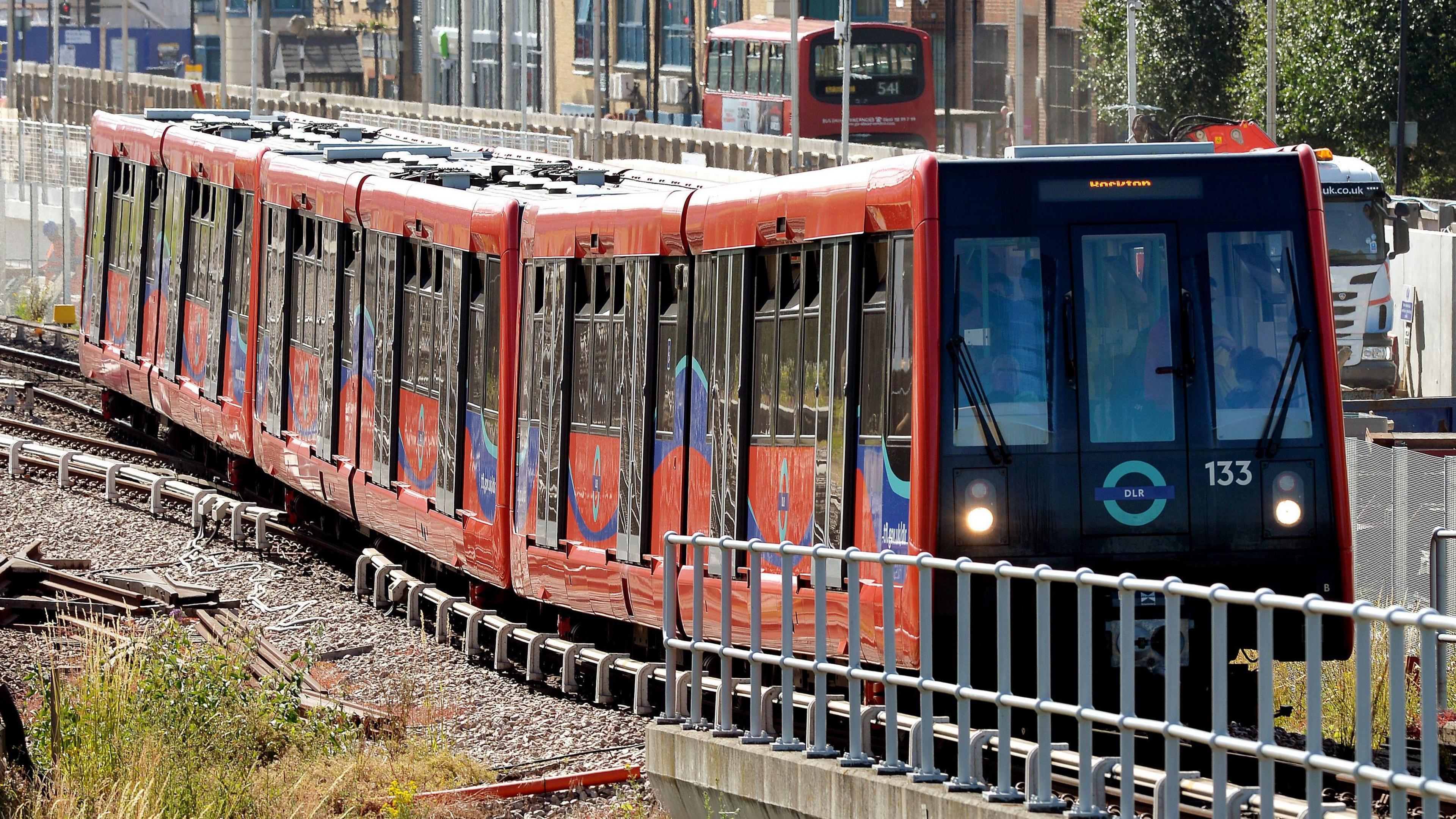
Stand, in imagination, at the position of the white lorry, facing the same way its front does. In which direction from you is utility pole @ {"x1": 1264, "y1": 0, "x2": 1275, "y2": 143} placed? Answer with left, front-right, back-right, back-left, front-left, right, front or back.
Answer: back

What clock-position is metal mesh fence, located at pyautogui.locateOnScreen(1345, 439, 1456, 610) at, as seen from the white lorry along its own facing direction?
The metal mesh fence is roughly at 12 o'clock from the white lorry.

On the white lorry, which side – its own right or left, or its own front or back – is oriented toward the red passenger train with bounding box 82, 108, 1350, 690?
front

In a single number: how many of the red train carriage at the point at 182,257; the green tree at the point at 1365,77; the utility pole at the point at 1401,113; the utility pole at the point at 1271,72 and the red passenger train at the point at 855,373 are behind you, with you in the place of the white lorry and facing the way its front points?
3

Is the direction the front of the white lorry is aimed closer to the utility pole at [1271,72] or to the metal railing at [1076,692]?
the metal railing

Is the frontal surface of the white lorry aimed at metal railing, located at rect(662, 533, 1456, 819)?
yes

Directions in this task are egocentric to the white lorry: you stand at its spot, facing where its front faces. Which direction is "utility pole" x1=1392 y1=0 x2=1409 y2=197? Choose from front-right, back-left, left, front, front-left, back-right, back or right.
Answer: back

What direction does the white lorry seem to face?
toward the camera

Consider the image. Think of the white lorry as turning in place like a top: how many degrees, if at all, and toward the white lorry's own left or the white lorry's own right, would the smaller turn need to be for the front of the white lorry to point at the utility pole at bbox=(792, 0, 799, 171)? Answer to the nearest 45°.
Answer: approximately 135° to the white lorry's own right

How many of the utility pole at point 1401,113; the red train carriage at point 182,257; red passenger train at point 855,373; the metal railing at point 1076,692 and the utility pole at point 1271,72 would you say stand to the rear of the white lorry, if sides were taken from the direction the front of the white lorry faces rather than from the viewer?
2
